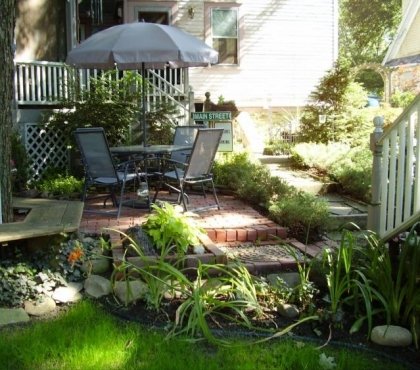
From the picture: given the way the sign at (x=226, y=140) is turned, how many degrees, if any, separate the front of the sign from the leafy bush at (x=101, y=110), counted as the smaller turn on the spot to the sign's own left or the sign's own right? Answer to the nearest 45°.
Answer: approximately 90° to the sign's own right

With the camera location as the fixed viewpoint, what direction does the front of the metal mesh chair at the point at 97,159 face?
facing away from the viewer and to the right of the viewer

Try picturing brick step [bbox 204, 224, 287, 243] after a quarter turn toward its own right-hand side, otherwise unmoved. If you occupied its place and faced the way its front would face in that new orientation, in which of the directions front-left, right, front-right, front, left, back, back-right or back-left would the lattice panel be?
front-right

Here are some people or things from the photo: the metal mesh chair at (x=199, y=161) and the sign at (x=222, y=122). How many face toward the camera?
1

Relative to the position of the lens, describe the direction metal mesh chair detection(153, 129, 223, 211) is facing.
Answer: facing away from the viewer and to the left of the viewer

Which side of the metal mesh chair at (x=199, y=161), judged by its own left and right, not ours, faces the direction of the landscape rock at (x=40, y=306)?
left

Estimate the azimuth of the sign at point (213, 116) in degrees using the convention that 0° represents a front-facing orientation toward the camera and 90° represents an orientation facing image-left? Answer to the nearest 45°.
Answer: approximately 0°

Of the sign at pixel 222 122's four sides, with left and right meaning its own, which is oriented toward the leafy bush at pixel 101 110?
right

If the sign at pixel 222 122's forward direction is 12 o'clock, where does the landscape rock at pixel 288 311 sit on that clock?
The landscape rock is roughly at 12 o'clock from the sign.

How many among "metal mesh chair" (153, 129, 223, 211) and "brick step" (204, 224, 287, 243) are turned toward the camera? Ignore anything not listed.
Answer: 1
